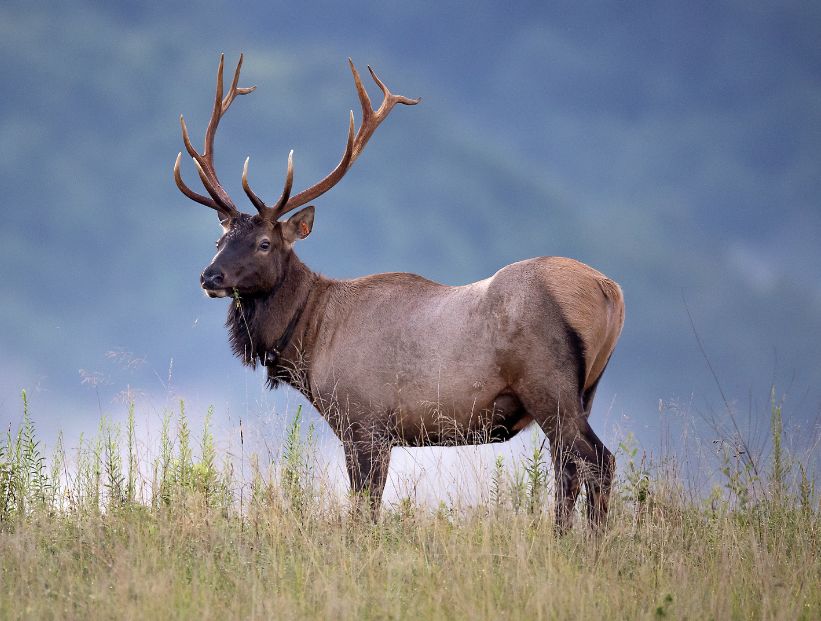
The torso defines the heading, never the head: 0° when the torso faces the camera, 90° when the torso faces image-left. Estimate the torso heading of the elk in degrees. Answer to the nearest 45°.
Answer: approximately 90°
